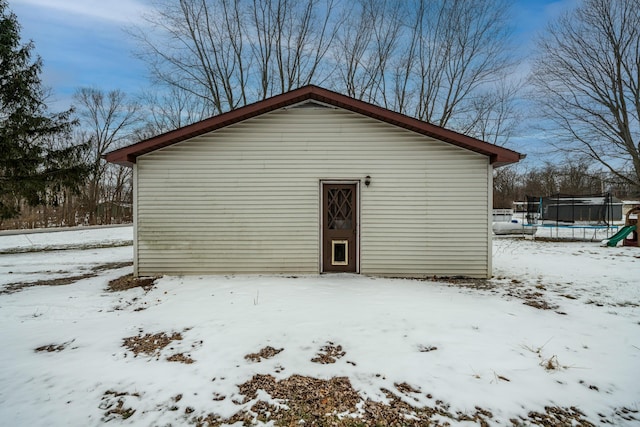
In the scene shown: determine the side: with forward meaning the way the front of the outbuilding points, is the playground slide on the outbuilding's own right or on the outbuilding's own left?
on the outbuilding's own left

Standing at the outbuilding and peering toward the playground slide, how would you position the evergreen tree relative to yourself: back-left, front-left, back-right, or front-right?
back-left

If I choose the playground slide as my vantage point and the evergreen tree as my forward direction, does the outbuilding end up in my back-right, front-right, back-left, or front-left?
front-left

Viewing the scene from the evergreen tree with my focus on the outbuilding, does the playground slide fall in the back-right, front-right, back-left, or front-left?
front-left

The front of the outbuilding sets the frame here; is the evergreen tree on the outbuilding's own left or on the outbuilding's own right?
on the outbuilding's own right

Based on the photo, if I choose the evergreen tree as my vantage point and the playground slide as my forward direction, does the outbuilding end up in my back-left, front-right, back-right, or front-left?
front-right

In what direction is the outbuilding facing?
toward the camera

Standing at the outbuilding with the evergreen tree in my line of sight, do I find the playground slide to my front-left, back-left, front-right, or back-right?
back-right
